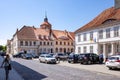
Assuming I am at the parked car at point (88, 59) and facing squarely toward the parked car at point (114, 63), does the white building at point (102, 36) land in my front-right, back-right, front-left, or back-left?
back-left

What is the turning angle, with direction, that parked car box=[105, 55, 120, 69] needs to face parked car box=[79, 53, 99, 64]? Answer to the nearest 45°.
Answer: approximately 45° to its left

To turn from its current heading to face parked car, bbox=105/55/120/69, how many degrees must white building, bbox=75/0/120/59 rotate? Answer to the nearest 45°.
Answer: approximately 45° to its left

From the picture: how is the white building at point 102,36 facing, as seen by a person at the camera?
facing the viewer and to the left of the viewer

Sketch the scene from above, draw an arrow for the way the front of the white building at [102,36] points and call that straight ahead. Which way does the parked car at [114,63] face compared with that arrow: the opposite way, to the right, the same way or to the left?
the opposite way

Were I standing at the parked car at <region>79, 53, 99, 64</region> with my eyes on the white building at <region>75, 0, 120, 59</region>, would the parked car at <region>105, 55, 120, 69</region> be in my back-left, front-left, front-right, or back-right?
back-right

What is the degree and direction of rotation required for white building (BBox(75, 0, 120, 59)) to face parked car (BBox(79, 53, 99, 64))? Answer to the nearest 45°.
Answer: approximately 45° to its left

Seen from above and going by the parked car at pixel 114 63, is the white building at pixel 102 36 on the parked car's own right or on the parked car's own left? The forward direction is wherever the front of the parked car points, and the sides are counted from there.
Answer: on the parked car's own left
